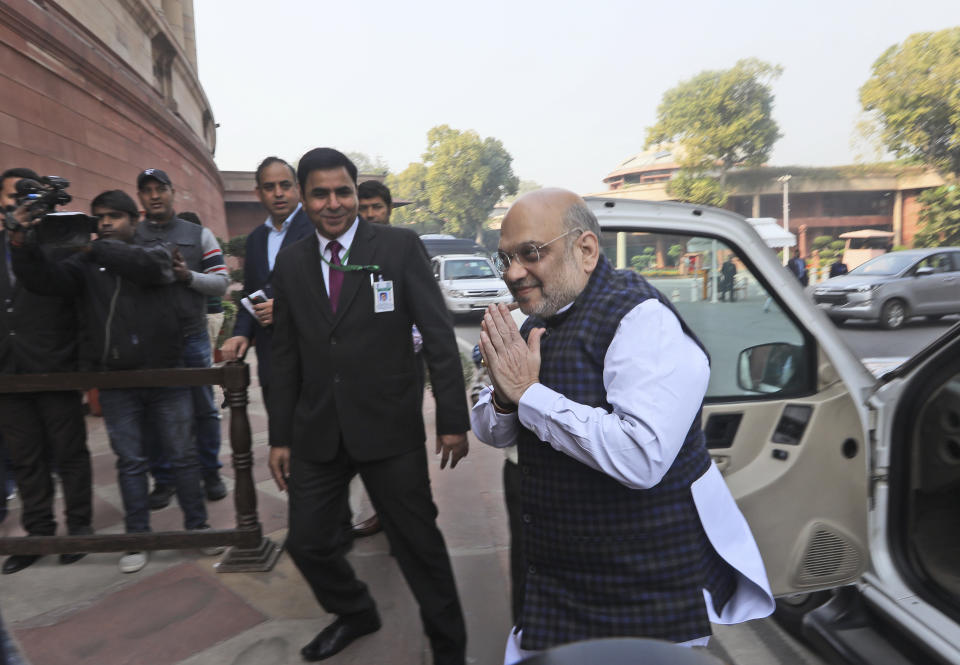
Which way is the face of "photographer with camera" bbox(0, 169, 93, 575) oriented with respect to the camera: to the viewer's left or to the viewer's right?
to the viewer's right

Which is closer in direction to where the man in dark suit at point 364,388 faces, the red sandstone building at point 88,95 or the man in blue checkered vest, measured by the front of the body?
the man in blue checkered vest

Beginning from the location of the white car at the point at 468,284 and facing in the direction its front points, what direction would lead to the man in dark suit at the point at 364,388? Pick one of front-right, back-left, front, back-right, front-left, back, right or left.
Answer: front-right

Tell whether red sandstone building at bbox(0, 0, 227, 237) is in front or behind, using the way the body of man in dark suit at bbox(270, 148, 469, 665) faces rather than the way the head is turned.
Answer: behind

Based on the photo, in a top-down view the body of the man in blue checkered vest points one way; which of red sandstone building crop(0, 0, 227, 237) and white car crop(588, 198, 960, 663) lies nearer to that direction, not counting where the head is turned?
the red sandstone building

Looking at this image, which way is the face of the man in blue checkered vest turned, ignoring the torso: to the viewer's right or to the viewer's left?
to the viewer's left

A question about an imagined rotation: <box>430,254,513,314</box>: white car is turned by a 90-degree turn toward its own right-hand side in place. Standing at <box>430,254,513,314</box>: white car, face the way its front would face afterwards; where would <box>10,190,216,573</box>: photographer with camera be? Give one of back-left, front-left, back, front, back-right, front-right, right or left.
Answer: front-left
